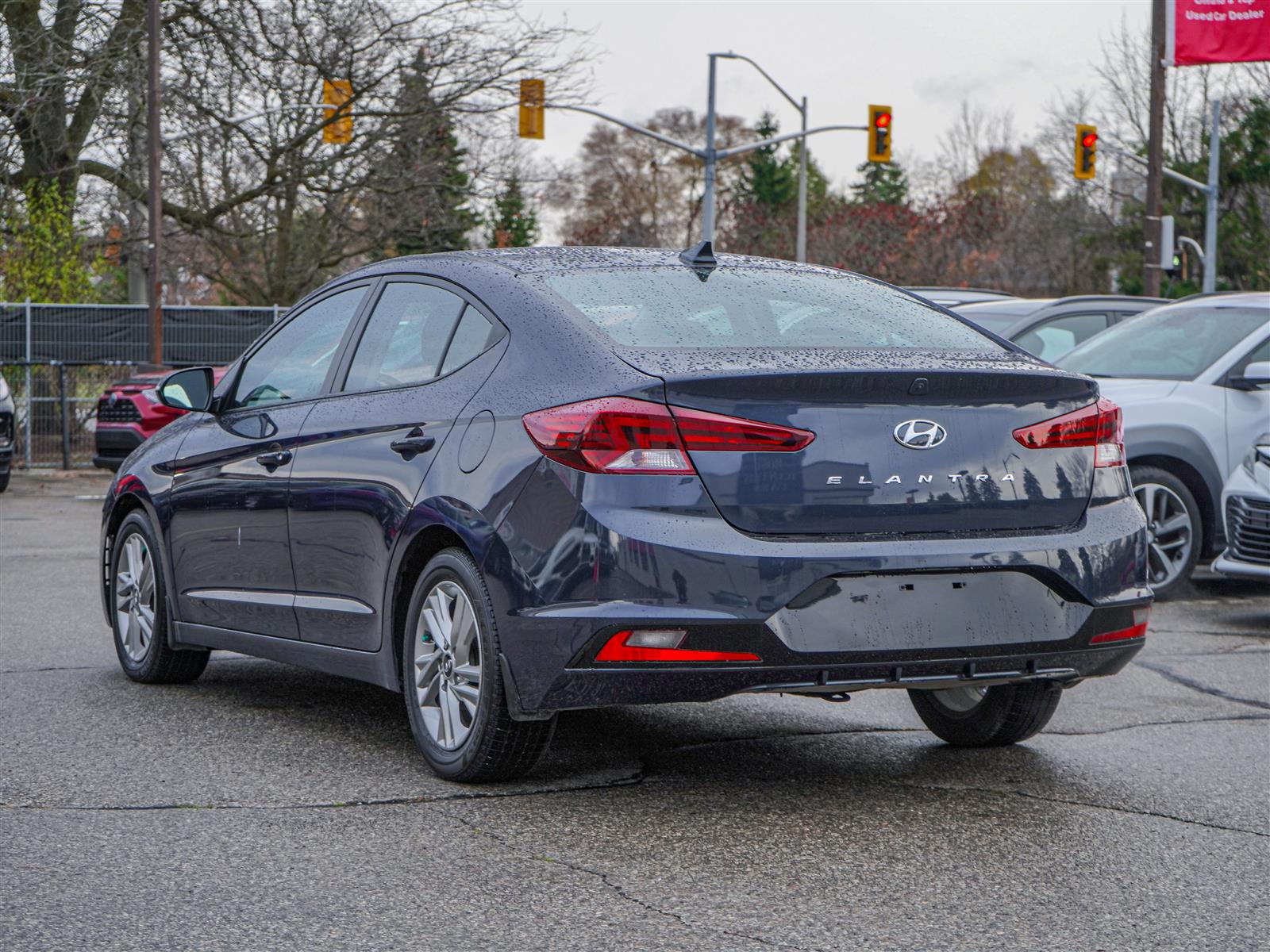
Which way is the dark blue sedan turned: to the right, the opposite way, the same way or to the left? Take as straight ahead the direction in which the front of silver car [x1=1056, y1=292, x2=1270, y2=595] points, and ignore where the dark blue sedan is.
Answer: to the right

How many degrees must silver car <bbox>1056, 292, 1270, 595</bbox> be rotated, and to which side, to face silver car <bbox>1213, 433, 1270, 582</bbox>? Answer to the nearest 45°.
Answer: approximately 45° to its left

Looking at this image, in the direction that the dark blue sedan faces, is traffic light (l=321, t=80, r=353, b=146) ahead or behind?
ahead

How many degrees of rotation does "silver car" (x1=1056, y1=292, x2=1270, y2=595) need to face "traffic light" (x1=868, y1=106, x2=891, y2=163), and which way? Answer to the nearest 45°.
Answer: approximately 135° to its right

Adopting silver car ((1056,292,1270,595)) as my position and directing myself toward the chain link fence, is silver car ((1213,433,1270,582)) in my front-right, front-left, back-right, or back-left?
back-left

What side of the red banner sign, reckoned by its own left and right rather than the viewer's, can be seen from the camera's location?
front

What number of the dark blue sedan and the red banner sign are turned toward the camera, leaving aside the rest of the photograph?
1

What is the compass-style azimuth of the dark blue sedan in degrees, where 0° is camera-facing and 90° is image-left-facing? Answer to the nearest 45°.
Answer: approximately 135°

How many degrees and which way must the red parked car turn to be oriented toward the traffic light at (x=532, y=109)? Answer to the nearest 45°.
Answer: approximately 180°

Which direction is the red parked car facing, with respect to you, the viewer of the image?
facing the viewer and to the left of the viewer

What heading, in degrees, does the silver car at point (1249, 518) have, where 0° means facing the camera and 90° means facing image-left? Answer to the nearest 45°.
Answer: approximately 45°

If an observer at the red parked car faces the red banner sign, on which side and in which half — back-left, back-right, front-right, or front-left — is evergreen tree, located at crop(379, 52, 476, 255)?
front-left

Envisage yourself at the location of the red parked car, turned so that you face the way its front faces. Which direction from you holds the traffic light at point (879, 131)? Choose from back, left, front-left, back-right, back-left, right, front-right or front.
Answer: back

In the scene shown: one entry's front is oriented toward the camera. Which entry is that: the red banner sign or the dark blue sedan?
the red banner sign
